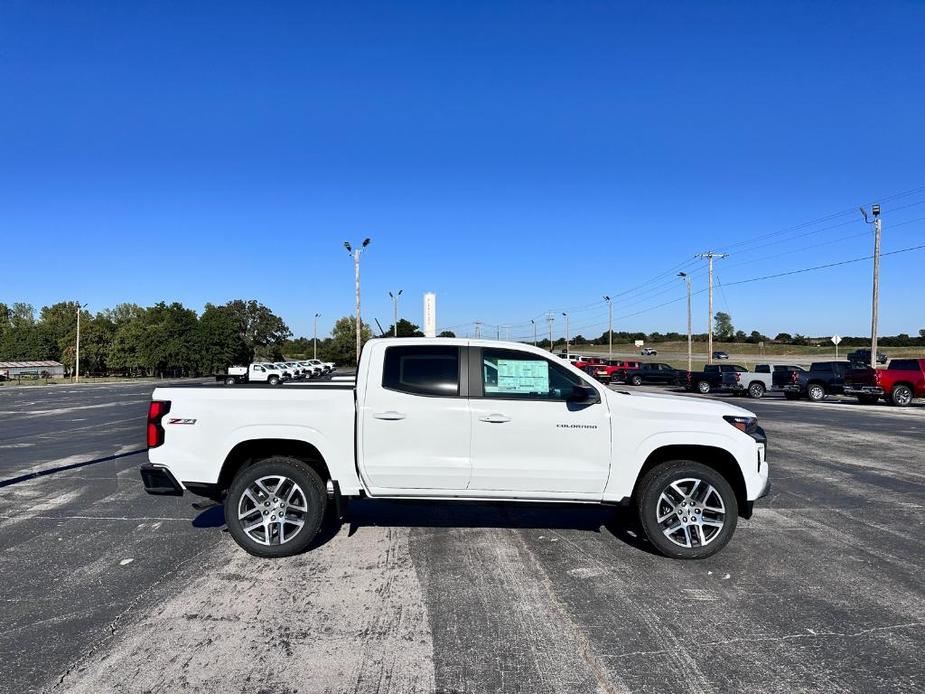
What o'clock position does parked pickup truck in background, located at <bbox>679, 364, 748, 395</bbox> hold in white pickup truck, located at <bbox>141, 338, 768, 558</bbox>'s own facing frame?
The parked pickup truck in background is roughly at 10 o'clock from the white pickup truck.

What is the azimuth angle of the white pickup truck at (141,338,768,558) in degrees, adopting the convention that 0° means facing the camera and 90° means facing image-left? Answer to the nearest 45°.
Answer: approximately 270°

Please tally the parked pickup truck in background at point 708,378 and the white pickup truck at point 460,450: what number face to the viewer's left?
0

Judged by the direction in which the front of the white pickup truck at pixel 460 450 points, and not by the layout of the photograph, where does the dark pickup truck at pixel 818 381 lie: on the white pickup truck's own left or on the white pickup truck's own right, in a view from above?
on the white pickup truck's own left
